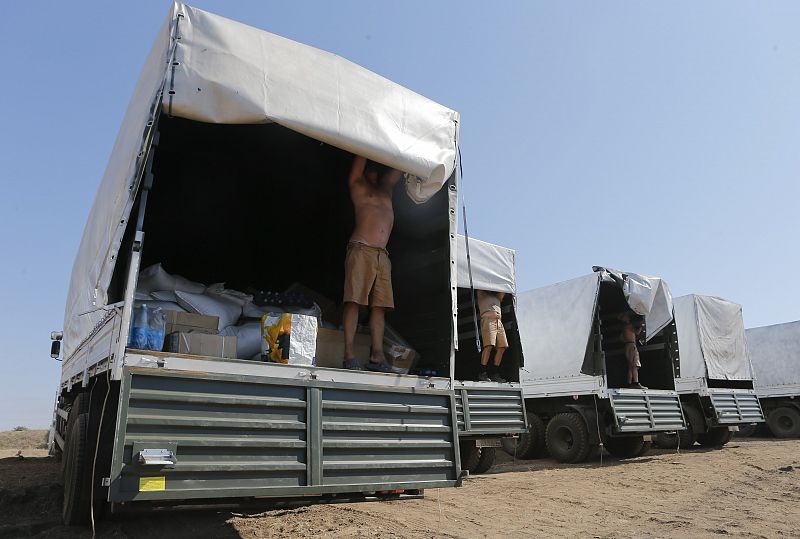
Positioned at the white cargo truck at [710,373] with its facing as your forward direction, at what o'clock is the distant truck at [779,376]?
The distant truck is roughly at 2 o'clock from the white cargo truck.

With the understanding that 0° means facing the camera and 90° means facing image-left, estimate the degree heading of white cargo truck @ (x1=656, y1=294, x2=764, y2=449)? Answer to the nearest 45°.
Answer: approximately 135°

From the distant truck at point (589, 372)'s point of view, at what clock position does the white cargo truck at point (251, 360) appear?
The white cargo truck is roughly at 8 o'clock from the distant truck.

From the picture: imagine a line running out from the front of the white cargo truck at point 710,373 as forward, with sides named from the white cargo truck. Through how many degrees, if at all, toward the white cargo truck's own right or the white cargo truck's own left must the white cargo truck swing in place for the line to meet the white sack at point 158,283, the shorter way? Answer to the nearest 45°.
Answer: approximately 135° to the white cargo truck's own left

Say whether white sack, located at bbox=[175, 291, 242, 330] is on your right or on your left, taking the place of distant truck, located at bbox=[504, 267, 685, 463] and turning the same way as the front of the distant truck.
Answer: on your left

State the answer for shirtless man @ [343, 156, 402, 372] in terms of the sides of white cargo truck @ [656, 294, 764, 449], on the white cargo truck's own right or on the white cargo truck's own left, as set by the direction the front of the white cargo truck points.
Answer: on the white cargo truck's own left

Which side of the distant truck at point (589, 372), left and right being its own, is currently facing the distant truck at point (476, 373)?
left

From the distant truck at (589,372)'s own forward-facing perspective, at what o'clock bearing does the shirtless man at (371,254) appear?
The shirtless man is roughly at 8 o'clock from the distant truck.

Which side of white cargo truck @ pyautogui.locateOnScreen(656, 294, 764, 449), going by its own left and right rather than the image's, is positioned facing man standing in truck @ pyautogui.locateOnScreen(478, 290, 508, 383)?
left

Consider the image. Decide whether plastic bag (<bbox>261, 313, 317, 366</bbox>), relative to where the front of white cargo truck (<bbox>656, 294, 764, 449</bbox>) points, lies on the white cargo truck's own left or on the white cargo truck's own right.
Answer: on the white cargo truck's own left
